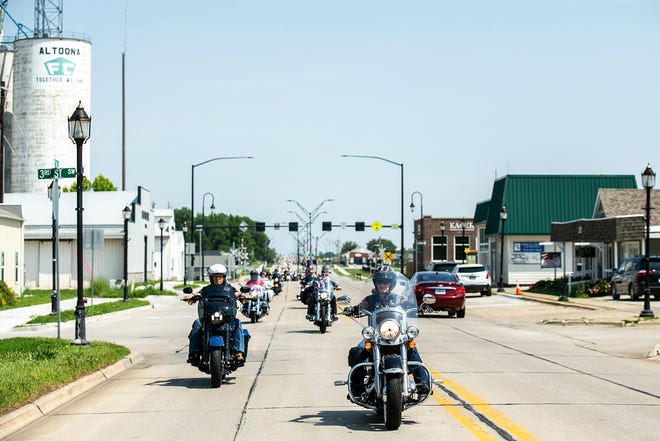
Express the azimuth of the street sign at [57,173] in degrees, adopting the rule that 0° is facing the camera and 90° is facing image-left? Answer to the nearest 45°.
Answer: approximately 0°

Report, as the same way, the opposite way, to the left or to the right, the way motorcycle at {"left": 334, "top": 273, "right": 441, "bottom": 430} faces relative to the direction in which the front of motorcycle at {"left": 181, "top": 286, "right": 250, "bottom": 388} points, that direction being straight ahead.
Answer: the same way

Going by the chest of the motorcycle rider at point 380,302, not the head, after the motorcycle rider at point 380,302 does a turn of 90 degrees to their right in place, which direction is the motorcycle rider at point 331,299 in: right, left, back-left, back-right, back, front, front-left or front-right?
right

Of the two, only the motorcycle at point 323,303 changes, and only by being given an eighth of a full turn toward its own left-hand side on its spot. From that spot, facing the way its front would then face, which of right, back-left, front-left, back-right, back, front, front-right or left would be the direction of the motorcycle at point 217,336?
front-right

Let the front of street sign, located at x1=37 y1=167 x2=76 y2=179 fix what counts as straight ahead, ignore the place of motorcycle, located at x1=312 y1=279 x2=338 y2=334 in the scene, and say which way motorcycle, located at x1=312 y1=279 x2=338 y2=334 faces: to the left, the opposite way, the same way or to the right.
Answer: the same way

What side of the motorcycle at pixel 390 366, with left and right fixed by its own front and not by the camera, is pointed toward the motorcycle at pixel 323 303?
back

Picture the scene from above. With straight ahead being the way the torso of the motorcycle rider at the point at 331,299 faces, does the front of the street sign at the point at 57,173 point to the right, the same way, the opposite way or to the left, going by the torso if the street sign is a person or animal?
the same way

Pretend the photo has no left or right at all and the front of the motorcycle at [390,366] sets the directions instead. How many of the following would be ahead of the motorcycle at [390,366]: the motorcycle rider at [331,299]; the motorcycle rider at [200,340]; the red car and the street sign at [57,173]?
0

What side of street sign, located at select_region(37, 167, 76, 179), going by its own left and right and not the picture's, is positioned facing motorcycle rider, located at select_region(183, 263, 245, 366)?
front

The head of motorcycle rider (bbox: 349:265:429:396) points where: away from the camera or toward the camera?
toward the camera

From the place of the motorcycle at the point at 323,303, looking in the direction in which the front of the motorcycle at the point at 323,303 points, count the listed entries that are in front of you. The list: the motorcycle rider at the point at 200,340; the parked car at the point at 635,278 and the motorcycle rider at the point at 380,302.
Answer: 2

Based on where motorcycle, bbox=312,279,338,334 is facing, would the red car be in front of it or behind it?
behind

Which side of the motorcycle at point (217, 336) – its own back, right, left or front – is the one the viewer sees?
front

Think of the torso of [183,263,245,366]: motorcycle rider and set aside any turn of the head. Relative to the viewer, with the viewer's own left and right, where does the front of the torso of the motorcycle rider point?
facing the viewer

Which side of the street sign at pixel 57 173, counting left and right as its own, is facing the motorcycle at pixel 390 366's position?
front

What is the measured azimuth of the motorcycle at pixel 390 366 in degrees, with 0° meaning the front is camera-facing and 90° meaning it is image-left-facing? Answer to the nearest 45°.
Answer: approximately 0°

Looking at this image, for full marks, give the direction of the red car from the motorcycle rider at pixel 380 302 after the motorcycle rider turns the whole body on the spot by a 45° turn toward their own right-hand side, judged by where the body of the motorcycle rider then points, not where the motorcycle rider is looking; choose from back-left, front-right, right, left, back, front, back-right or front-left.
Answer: back-right

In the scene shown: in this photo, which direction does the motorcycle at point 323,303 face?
toward the camera

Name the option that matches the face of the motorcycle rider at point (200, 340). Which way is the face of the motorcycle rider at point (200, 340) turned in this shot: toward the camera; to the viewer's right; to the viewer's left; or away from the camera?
toward the camera
